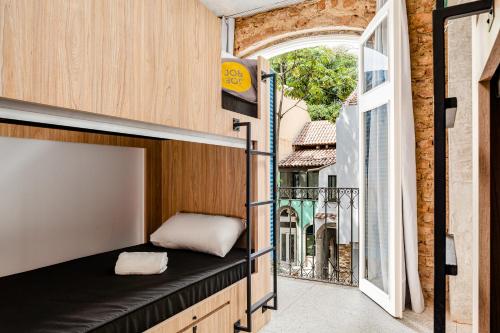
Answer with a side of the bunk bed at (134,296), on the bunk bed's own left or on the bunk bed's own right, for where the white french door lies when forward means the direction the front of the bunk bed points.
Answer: on the bunk bed's own left

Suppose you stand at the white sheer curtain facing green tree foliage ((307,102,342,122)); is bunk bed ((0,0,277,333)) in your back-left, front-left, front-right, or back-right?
back-left

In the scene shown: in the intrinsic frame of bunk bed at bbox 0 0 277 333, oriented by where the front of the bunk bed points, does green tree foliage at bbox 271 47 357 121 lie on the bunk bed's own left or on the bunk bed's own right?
on the bunk bed's own left

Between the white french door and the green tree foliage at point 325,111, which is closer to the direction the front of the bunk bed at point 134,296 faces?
the white french door

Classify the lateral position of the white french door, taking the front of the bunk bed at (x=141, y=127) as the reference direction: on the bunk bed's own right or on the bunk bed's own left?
on the bunk bed's own left
